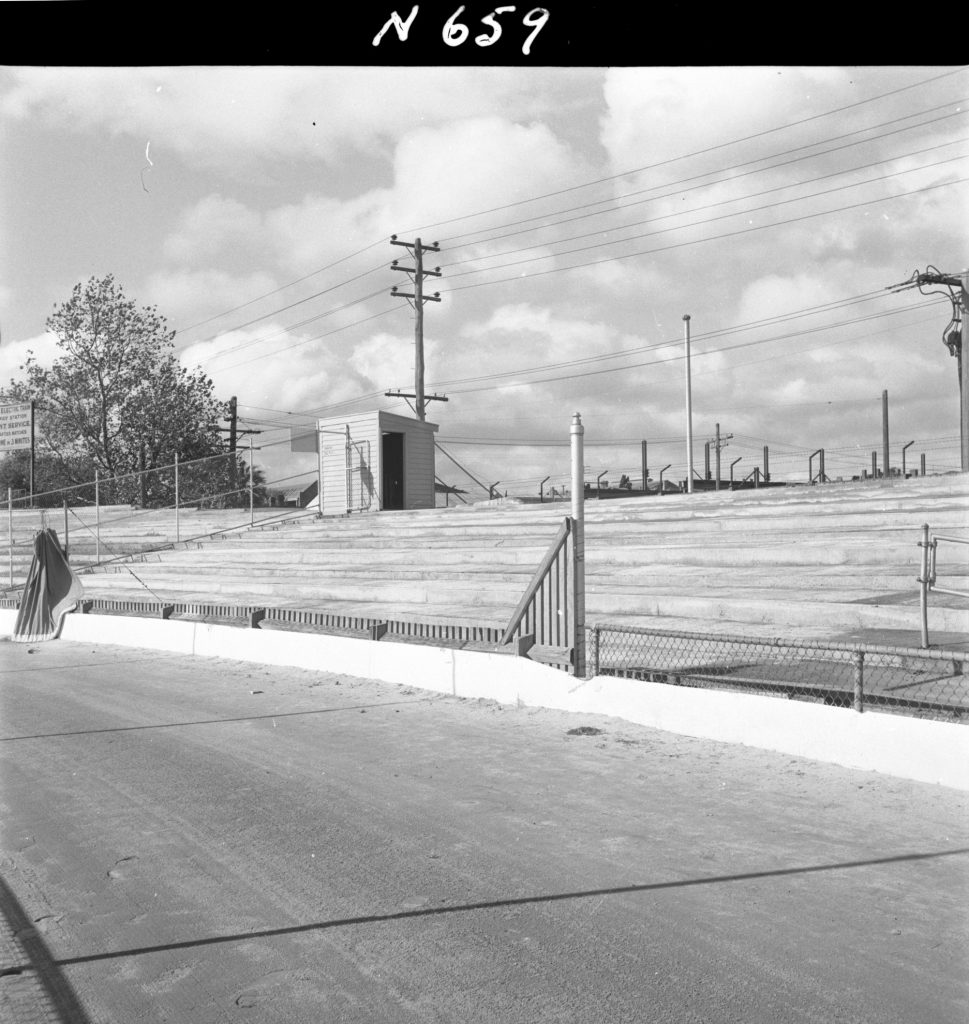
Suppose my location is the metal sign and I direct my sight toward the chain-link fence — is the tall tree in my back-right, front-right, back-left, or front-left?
back-left

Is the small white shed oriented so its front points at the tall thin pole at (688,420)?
no

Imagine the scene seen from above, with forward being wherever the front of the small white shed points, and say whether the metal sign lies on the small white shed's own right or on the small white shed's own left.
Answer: on the small white shed's own right

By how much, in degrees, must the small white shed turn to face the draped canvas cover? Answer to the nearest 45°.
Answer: approximately 90° to its right

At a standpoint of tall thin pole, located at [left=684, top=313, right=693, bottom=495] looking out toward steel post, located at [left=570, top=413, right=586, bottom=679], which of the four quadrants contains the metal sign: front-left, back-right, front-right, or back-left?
front-right

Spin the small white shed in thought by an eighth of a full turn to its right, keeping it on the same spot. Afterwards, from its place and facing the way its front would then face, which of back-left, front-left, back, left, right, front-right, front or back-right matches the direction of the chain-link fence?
front

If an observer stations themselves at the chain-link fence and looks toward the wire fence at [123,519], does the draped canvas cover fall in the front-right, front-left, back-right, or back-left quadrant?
front-left

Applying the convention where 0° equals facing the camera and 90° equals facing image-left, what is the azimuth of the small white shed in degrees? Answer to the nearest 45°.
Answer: approximately 315°

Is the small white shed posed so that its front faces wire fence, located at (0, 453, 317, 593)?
no

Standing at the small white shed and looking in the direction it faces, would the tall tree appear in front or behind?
behind

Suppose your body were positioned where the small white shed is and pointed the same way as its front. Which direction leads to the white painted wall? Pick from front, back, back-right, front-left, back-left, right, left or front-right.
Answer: front-right

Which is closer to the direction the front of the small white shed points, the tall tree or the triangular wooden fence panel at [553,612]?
the triangular wooden fence panel
